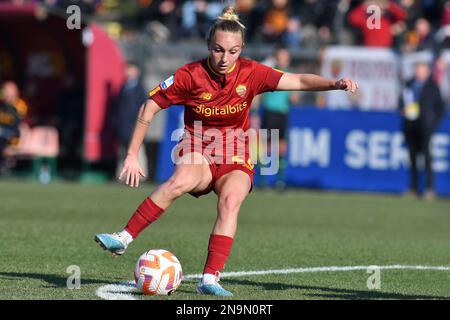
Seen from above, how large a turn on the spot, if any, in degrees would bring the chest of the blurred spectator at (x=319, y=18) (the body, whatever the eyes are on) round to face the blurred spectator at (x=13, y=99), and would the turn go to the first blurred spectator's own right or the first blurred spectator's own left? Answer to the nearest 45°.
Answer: approximately 90° to the first blurred spectator's own right

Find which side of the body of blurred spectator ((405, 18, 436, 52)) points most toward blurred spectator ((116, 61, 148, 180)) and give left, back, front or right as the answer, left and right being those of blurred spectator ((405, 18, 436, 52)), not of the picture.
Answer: right

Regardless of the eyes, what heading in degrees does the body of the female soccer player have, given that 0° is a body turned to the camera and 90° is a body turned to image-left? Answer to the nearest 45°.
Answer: approximately 0°

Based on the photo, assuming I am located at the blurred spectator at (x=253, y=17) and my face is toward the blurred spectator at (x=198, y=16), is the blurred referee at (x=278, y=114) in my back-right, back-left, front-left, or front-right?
back-left

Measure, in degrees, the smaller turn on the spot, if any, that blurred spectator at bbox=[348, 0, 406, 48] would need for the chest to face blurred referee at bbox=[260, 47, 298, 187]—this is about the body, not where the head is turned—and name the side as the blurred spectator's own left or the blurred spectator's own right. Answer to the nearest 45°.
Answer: approximately 45° to the blurred spectator's own right

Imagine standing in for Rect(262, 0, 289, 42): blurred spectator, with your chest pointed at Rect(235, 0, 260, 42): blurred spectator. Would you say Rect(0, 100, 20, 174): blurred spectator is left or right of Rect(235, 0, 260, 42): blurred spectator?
left

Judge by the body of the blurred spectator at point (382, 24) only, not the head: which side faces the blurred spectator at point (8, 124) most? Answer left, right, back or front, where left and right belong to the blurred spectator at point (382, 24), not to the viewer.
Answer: right

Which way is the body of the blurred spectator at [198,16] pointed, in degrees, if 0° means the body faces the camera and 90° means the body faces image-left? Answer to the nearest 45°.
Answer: approximately 0°
